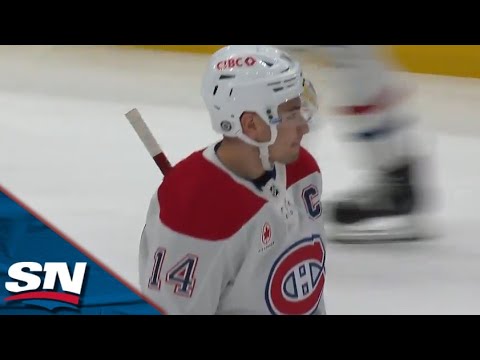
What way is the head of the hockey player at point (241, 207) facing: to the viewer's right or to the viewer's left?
to the viewer's right

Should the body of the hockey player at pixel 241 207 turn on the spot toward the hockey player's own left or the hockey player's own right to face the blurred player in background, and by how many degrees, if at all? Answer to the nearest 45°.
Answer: approximately 90° to the hockey player's own left

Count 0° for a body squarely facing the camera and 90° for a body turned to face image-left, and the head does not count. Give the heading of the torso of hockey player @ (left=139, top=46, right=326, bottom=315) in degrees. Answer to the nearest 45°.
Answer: approximately 315°
